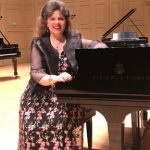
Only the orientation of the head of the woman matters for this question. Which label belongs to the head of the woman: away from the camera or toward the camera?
toward the camera

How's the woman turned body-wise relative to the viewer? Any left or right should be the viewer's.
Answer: facing the viewer and to the right of the viewer
